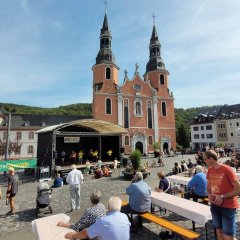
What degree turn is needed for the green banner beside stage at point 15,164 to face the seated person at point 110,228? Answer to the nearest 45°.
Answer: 0° — it already faces them

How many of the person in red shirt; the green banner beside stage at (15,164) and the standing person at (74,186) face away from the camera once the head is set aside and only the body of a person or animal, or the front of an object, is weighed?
1

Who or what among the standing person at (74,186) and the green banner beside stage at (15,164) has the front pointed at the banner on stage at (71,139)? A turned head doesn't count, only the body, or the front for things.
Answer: the standing person

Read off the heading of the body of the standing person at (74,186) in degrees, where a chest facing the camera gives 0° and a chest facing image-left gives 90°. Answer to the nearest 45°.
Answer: approximately 180°

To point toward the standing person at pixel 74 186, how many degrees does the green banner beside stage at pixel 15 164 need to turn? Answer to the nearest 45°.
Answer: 0° — it already faces them

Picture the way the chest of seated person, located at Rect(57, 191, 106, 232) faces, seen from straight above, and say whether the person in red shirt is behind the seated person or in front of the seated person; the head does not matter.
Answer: behind

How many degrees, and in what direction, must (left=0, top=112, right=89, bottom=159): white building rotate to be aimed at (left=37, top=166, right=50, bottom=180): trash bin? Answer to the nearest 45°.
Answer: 0° — it already faces it

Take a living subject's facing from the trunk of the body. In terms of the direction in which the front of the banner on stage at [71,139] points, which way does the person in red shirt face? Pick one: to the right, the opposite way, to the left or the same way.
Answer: to the right

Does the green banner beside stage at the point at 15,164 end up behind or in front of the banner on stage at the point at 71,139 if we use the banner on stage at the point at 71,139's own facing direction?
in front

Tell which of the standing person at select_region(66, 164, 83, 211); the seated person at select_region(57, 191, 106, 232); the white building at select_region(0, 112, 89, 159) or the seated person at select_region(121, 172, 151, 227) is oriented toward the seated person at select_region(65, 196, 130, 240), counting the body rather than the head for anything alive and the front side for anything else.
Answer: the white building

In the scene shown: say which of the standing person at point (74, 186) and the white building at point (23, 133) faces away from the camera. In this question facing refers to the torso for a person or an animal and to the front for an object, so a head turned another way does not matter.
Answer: the standing person

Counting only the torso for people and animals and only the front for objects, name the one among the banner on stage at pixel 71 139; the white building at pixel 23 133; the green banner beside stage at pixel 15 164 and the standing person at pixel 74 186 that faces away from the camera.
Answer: the standing person
